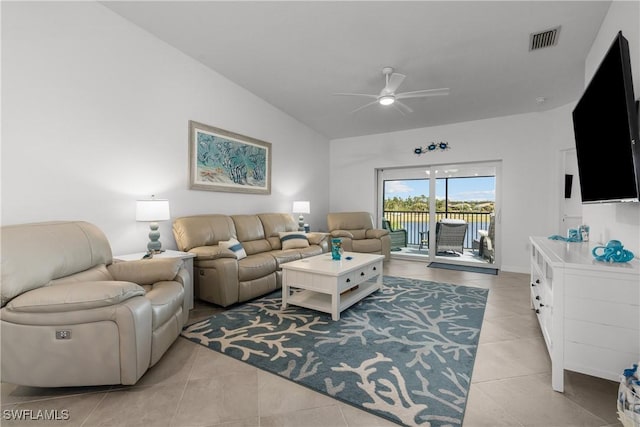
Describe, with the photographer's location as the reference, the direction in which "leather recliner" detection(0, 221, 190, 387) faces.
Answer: facing the viewer and to the right of the viewer

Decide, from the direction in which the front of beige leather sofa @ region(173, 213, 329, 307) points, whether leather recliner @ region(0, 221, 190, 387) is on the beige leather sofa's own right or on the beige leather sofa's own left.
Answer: on the beige leather sofa's own right

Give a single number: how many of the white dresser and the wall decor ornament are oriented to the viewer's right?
0

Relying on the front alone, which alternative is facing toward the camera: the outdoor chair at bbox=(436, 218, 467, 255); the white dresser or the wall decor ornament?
the wall decor ornament

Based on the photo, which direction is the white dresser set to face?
to the viewer's left

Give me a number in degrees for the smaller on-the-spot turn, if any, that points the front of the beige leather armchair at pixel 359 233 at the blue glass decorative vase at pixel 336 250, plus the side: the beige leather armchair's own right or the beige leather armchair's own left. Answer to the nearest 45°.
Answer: approximately 45° to the beige leather armchair's own right

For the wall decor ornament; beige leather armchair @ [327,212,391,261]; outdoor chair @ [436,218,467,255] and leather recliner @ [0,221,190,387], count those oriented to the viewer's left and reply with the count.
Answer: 0

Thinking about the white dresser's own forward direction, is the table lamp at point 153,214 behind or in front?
in front

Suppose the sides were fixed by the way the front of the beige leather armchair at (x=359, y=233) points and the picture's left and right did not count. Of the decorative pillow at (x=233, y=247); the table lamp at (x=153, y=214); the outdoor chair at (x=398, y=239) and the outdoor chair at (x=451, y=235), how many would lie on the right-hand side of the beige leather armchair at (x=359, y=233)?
2

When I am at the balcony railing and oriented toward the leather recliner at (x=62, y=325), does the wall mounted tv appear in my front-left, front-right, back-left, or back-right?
front-left

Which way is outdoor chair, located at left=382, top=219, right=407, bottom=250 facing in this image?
to the viewer's right

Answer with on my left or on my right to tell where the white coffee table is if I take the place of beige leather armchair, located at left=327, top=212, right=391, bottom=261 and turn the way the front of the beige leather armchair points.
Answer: on my right

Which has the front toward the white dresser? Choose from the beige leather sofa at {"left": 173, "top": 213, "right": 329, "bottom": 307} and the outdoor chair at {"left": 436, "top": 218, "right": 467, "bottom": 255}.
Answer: the beige leather sofa

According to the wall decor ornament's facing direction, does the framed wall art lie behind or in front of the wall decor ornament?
in front

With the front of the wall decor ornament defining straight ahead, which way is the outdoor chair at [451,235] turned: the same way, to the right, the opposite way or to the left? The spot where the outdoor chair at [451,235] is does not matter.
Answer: the opposite way

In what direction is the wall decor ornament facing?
toward the camera

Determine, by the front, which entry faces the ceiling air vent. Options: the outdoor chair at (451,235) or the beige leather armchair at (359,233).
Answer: the beige leather armchair

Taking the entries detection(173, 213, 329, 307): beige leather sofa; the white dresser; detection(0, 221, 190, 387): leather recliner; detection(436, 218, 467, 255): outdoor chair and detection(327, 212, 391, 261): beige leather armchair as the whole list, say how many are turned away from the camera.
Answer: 1
